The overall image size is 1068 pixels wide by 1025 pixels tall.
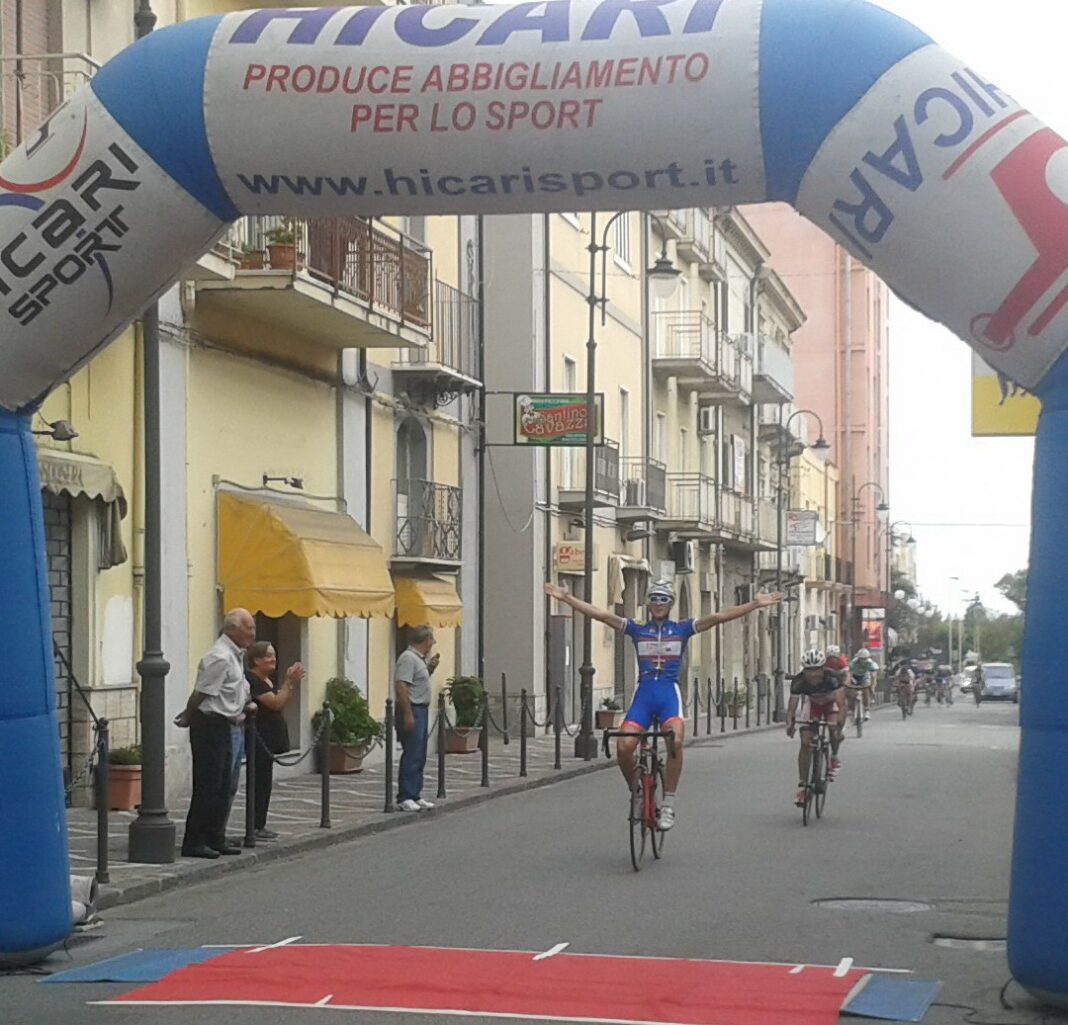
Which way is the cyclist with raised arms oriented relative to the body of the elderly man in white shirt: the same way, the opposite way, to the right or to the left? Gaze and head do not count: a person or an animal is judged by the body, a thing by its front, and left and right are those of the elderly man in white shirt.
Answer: to the right

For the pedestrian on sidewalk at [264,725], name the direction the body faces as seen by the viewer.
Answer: to the viewer's right

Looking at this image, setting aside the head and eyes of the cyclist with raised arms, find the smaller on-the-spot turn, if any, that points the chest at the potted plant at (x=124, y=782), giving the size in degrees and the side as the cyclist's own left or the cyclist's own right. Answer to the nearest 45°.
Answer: approximately 135° to the cyclist's own right

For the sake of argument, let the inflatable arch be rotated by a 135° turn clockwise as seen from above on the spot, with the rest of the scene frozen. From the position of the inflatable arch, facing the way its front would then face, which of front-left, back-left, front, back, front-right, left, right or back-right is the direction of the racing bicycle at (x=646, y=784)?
front-right

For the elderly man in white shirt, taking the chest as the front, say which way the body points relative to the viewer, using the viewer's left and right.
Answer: facing to the right of the viewer

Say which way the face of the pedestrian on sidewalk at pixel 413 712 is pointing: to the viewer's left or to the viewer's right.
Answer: to the viewer's right

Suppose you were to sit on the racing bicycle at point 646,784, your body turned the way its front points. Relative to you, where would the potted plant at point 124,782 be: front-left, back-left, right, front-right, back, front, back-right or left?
back-right

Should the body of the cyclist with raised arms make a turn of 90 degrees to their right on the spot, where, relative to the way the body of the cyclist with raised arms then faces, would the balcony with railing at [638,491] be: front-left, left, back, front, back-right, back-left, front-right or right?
right

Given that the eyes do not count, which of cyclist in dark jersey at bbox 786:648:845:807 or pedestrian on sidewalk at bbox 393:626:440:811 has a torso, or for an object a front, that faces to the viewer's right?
the pedestrian on sidewalk

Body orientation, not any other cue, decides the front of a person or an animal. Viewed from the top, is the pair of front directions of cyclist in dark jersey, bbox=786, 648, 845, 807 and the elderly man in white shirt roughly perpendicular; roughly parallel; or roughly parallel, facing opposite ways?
roughly perpendicular
